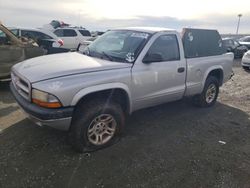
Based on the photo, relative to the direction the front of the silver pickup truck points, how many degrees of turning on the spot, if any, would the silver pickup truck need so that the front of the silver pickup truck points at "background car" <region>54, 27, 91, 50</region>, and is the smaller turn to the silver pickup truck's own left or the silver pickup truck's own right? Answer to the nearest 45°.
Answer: approximately 135° to the silver pickup truck's own right

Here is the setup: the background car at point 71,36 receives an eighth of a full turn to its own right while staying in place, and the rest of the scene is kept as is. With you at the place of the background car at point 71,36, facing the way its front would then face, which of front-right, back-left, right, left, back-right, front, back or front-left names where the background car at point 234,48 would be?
back-right

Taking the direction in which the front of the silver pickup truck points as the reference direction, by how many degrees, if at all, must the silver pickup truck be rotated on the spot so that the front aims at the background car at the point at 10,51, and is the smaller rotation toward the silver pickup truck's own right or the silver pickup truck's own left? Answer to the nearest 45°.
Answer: approximately 90° to the silver pickup truck's own right

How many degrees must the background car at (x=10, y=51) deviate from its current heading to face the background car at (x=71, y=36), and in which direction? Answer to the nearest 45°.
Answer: approximately 90° to its left

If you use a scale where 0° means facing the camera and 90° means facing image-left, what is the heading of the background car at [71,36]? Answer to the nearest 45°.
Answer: approximately 90°

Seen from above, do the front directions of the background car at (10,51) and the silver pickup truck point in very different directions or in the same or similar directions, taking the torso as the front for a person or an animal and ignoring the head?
very different directions
